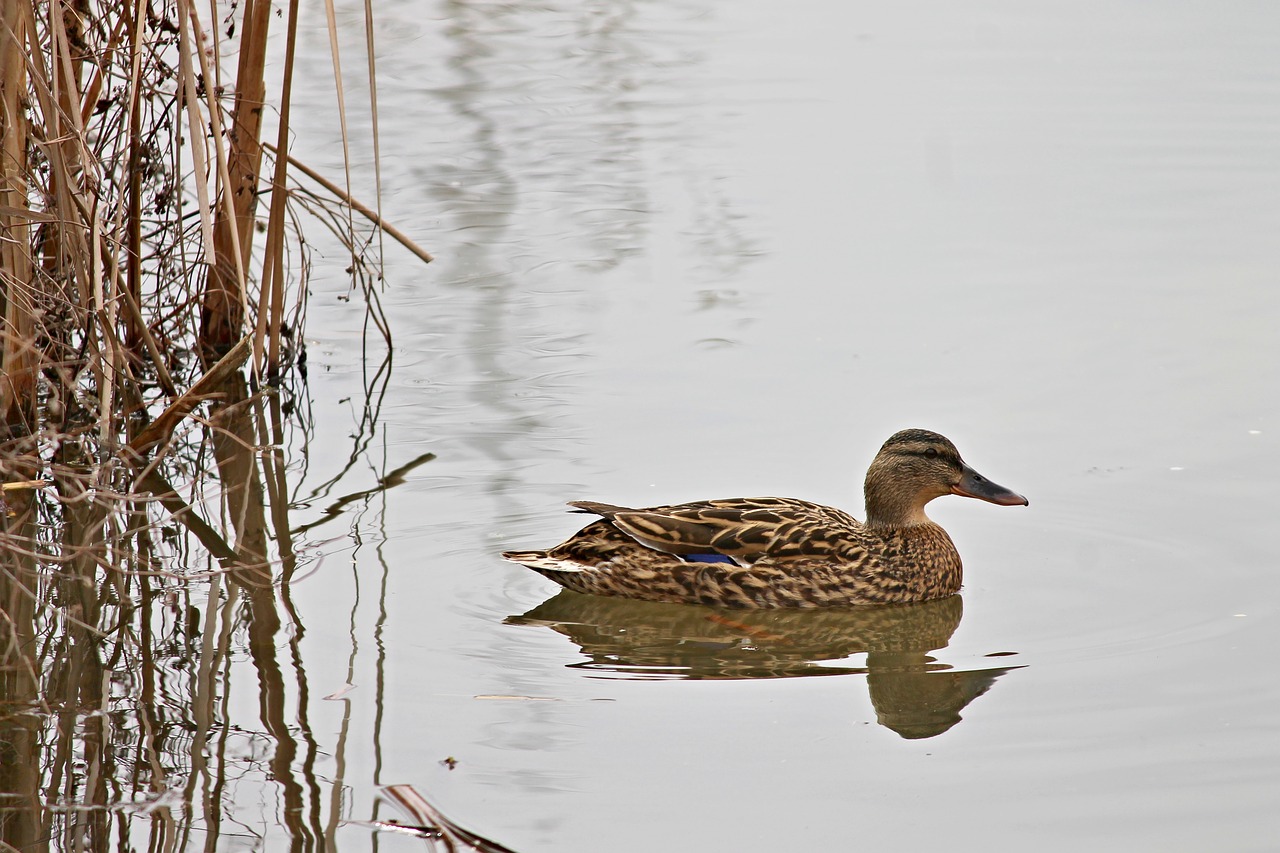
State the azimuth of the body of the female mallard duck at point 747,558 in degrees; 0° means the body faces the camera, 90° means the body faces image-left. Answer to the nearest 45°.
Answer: approximately 270°
